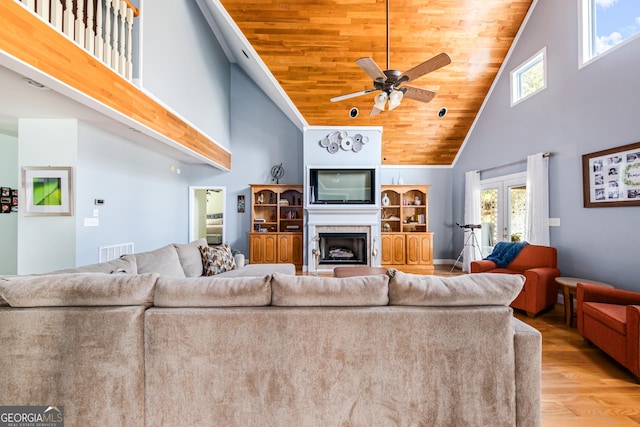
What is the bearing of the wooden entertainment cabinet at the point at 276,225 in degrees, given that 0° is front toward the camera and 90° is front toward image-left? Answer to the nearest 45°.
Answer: approximately 0°

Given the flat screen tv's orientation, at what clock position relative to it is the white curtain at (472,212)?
The white curtain is roughly at 9 o'clock from the flat screen tv.

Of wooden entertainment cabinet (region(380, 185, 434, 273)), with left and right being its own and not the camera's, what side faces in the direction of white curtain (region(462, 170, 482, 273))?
left

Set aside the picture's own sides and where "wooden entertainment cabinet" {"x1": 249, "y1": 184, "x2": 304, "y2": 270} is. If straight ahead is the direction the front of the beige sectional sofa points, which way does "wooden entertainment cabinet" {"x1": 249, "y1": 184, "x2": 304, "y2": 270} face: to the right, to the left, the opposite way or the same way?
the opposite way

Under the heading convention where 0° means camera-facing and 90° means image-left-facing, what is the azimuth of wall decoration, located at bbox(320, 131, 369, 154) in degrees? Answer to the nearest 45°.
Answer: approximately 0°

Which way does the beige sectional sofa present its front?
away from the camera
